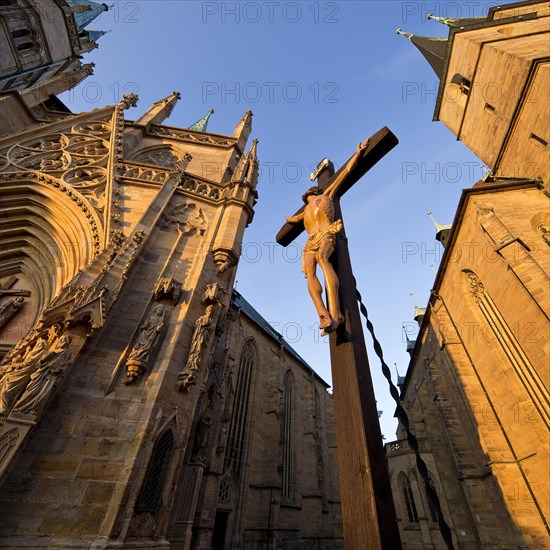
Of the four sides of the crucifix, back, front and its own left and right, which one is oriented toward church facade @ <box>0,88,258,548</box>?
right

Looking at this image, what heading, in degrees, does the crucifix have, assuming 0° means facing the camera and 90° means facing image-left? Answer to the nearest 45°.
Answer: approximately 45°
